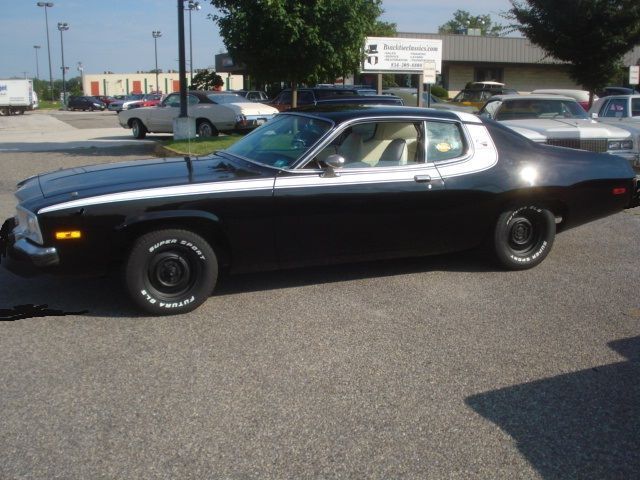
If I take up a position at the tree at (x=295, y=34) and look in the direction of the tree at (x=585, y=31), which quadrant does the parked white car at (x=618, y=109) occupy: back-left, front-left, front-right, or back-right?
front-right

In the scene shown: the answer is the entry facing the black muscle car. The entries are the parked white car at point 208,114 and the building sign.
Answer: the building sign

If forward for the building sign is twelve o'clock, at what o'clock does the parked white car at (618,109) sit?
The parked white car is roughly at 11 o'clock from the building sign.

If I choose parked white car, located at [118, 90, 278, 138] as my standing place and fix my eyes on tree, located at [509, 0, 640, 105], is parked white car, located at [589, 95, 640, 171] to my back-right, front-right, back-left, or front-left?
front-right

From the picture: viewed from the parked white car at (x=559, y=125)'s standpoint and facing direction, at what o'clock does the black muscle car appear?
The black muscle car is roughly at 2 o'clock from the parked white car.

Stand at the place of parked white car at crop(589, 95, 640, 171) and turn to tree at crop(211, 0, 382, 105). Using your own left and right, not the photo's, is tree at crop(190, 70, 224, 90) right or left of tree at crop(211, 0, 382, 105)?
right

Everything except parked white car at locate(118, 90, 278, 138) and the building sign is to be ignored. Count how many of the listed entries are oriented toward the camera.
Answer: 1

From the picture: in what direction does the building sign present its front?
toward the camera

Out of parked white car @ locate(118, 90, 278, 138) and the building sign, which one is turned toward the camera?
the building sign

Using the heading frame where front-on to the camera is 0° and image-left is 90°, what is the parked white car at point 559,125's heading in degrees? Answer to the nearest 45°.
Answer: approximately 315°

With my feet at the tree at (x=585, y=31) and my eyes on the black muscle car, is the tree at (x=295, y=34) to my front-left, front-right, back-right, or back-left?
front-right
